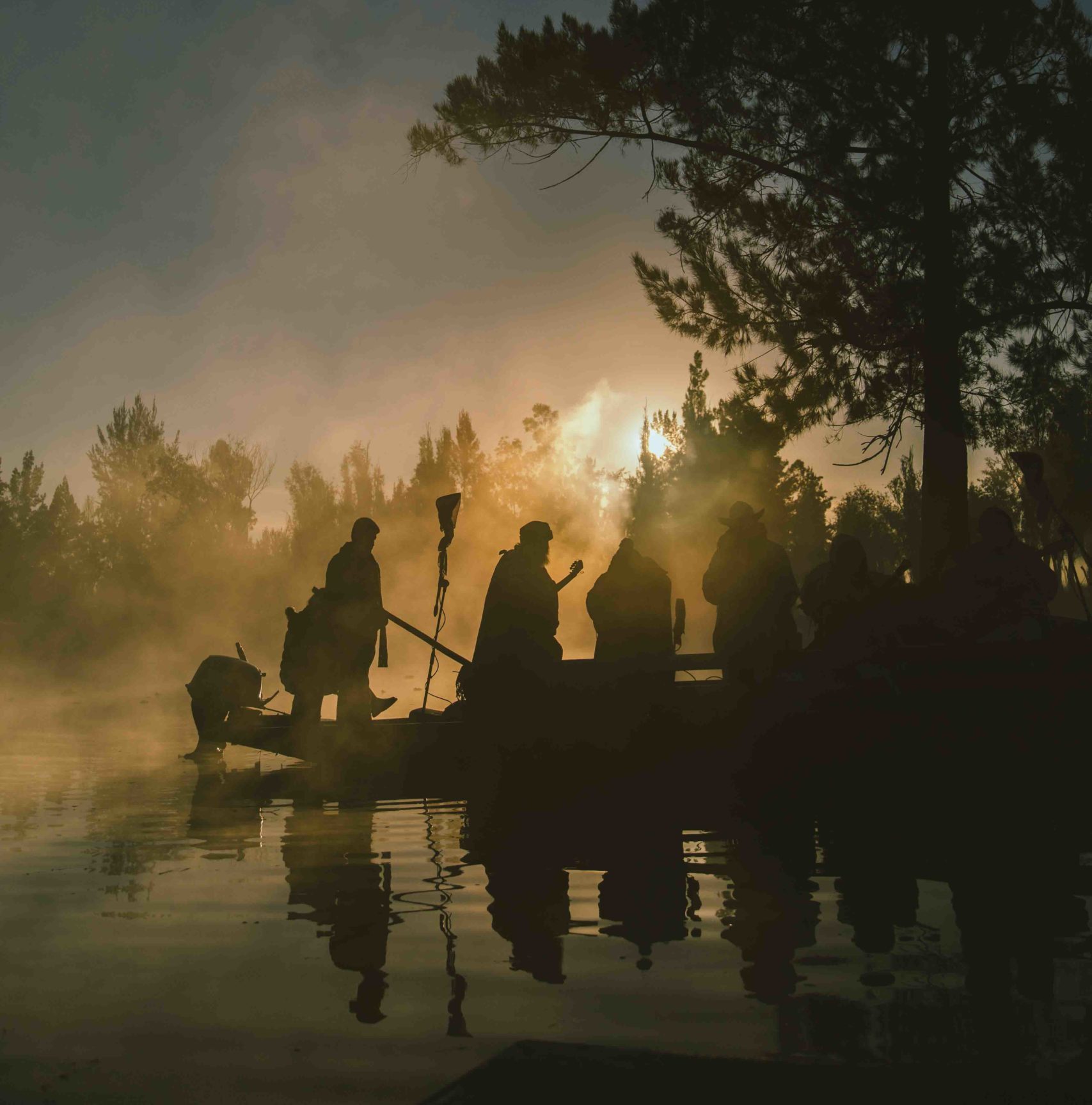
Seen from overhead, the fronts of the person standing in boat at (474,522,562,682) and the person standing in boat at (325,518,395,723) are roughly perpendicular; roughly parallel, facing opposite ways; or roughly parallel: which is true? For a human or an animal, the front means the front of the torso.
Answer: roughly parallel

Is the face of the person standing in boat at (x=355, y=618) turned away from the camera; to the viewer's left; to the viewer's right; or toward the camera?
to the viewer's right

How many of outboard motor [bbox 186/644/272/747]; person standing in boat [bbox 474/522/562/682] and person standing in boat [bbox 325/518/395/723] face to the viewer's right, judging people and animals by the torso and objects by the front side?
3

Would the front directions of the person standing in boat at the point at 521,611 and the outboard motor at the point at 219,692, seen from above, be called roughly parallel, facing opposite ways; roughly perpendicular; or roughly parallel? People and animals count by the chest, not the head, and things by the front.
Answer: roughly parallel

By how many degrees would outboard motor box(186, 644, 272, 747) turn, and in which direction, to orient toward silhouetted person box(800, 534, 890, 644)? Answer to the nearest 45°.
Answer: approximately 45° to its right

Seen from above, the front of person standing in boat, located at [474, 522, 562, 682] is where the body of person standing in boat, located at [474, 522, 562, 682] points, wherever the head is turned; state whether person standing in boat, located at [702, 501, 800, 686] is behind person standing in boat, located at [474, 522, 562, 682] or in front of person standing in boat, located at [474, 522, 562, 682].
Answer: in front

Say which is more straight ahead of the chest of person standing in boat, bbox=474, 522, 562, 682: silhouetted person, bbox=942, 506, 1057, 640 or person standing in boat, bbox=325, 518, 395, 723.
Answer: the silhouetted person

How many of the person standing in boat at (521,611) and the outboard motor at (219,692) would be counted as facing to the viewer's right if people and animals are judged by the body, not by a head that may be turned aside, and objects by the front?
2

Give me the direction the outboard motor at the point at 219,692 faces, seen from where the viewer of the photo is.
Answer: facing to the right of the viewer
